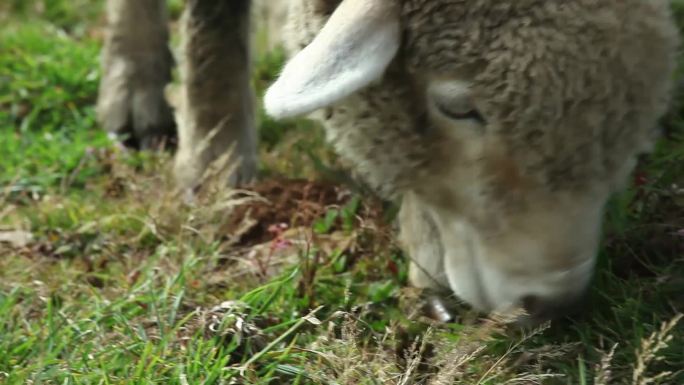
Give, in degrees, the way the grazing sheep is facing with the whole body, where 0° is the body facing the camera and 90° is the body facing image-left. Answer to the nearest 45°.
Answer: approximately 315°
